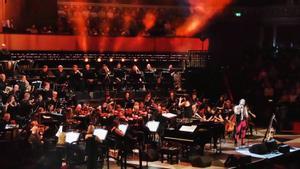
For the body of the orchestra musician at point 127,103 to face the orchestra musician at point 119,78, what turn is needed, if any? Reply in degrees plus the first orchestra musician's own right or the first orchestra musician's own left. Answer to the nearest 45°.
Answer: approximately 135° to the first orchestra musician's own left

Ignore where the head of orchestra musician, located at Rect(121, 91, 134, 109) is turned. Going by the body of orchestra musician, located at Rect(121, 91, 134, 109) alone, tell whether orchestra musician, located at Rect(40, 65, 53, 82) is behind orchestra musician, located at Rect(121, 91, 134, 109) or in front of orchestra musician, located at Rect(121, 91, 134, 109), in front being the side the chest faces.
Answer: behind

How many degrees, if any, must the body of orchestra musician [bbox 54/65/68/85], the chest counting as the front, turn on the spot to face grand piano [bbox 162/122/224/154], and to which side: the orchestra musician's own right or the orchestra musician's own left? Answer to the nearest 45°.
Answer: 0° — they already face it

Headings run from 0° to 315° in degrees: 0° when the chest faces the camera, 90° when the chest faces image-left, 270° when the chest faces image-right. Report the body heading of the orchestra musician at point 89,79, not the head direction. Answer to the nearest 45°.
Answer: approximately 315°

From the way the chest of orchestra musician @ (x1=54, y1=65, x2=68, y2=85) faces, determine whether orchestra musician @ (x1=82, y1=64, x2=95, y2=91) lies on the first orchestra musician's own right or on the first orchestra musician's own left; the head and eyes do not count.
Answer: on the first orchestra musician's own left
